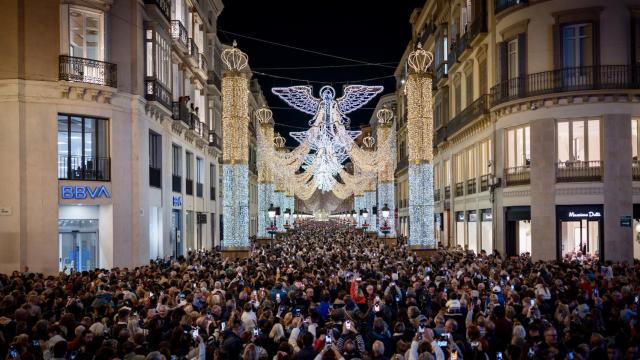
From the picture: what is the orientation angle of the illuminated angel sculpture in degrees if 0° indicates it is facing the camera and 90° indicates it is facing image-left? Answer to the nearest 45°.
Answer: approximately 0°
